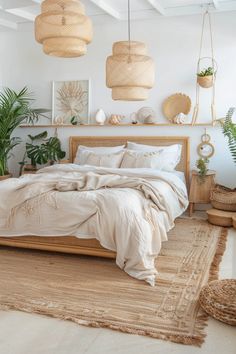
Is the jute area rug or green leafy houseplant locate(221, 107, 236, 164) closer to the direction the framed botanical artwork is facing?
the jute area rug

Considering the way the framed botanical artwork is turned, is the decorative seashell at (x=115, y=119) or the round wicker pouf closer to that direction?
the round wicker pouf

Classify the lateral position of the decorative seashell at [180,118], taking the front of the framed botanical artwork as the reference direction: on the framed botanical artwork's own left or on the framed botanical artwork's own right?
on the framed botanical artwork's own left

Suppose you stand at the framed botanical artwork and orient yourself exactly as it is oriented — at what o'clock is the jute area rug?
The jute area rug is roughly at 12 o'clock from the framed botanical artwork.

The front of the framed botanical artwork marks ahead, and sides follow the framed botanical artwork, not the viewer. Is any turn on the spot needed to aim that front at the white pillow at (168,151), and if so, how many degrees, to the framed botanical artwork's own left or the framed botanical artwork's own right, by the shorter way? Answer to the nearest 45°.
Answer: approximately 45° to the framed botanical artwork's own left

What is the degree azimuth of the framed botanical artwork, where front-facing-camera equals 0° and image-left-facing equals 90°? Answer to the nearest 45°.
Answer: approximately 0°

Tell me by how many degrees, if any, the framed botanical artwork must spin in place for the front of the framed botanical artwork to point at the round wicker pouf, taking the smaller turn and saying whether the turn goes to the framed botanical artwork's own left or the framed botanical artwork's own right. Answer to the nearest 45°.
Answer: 0° — it already faces it

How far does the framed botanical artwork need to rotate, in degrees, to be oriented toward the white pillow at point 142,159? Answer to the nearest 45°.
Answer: approximately 45° to its left

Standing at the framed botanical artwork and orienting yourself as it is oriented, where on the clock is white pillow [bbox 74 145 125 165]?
The white pillow is roughly at 11 o'clock from the framed botanical artwork.

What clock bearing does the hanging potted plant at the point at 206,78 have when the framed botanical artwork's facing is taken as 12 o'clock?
The hanging potted plant is roughly at 10 o'clock from the framed botanical artwork.
